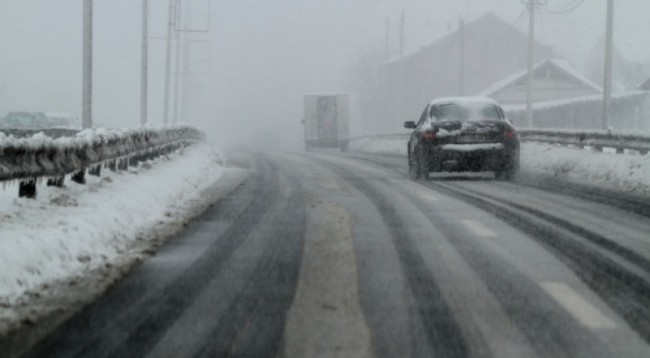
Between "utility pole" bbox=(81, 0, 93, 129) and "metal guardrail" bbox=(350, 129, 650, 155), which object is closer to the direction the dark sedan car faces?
the metal guardrail

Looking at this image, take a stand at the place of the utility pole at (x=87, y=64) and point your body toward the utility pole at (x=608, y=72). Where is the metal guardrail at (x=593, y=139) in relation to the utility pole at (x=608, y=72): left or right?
right

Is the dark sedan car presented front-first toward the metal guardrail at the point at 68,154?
no

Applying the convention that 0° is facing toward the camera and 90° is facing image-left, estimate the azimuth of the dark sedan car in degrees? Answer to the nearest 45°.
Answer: approximately 180°

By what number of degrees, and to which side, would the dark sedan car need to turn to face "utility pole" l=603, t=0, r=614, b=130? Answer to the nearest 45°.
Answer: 0° — it already faces it

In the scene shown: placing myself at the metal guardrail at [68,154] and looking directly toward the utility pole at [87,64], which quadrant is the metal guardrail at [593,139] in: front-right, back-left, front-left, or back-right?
front-right

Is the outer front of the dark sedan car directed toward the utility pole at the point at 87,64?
no

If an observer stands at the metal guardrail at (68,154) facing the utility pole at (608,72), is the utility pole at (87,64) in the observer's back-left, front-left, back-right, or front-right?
front-left
